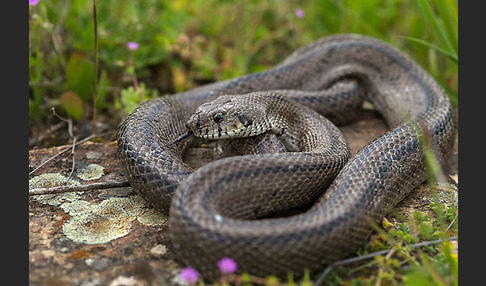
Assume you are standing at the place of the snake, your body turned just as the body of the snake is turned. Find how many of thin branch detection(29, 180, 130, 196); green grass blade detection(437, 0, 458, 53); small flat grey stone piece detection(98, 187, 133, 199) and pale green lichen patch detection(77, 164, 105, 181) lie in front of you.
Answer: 3

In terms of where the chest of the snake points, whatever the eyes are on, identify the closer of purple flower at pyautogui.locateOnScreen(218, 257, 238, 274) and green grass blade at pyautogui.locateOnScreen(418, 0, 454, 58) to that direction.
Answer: the purple flower

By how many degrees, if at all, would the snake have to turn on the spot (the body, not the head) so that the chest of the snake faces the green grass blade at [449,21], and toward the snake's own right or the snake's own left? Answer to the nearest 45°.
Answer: approximately 135° to the snake's own right

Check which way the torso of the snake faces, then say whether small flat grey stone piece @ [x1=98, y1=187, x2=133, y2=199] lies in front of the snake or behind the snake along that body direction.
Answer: in front

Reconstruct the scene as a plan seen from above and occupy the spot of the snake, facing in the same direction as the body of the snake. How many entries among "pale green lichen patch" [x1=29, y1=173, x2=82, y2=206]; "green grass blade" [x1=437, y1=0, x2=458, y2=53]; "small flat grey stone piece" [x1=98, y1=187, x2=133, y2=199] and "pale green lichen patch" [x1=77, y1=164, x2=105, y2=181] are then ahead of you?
3

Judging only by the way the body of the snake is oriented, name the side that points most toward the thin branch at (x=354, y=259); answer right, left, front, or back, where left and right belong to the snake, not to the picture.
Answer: left

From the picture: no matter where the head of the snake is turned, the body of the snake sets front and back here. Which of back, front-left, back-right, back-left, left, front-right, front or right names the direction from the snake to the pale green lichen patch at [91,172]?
front

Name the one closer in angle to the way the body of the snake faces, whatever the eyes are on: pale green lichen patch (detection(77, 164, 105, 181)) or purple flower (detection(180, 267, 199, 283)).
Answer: the pale green lichen patch

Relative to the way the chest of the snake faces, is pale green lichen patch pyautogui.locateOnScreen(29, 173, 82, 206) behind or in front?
in front

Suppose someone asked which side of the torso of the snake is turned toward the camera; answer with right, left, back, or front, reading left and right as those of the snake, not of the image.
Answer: left

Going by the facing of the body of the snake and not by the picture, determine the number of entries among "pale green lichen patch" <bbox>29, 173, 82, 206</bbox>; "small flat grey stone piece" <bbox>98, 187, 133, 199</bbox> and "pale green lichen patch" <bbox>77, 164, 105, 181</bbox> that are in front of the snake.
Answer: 3

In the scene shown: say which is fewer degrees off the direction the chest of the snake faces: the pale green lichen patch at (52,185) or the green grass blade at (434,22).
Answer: the pale green lichen patch

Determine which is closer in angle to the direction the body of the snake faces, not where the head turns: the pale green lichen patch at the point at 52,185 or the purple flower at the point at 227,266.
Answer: the pale green lichen patch

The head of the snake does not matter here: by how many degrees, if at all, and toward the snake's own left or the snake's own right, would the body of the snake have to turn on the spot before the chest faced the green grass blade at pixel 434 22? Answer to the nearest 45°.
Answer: approximately 135° to the snake's own right
